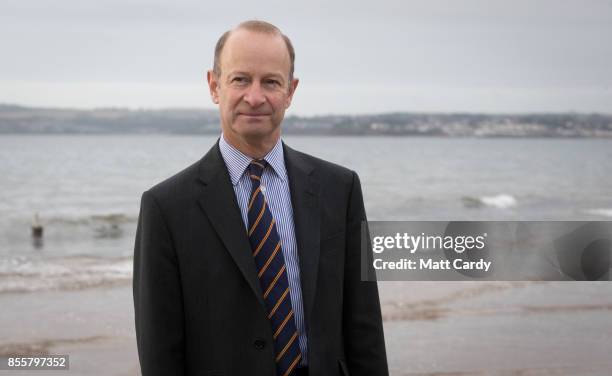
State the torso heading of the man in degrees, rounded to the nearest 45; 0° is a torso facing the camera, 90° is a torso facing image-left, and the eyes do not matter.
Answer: approximately 0°
